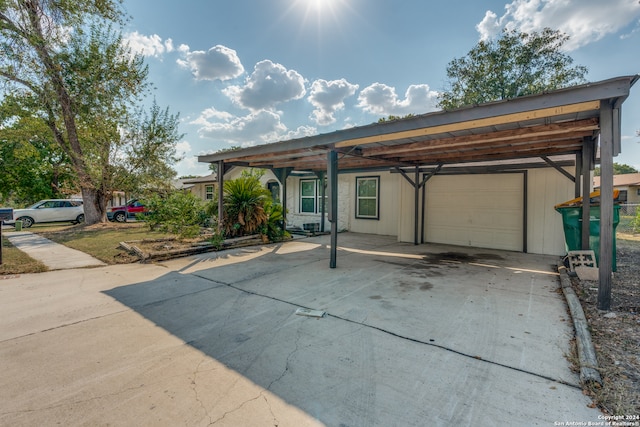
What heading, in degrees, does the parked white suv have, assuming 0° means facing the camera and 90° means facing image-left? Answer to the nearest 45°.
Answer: approximately 90°

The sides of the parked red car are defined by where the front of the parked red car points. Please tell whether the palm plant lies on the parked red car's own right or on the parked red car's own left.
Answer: on the parked red car's own left

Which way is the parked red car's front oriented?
to the viewer's left

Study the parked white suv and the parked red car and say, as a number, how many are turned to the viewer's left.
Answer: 2

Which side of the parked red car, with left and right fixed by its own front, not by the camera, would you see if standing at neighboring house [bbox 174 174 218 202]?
back
